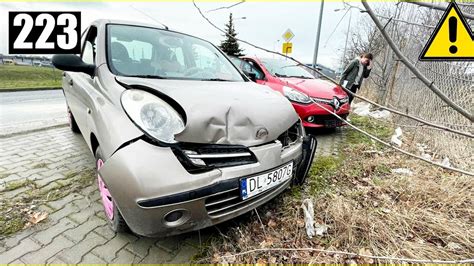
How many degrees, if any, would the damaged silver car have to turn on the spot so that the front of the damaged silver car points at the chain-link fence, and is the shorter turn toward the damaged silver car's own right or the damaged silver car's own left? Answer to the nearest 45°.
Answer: approximately 90° to the damaged silver car's own left

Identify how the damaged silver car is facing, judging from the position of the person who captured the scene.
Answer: facing the viewer and to the right of the viewer

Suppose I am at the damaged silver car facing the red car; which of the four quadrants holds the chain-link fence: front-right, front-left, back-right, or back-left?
front-right

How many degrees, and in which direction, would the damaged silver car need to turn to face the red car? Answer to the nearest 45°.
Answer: approximately 90° to its left

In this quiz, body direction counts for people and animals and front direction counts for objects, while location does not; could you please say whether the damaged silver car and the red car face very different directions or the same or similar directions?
same or similar directions

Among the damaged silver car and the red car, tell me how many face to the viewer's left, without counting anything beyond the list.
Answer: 0

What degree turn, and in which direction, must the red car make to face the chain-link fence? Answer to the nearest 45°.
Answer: approximately 45° to its left

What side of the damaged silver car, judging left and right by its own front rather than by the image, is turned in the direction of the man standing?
left

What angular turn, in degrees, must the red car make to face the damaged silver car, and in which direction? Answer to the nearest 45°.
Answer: approximately 45° to its right

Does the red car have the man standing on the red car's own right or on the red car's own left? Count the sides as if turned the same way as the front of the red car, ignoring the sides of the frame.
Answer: on the red car's own left
